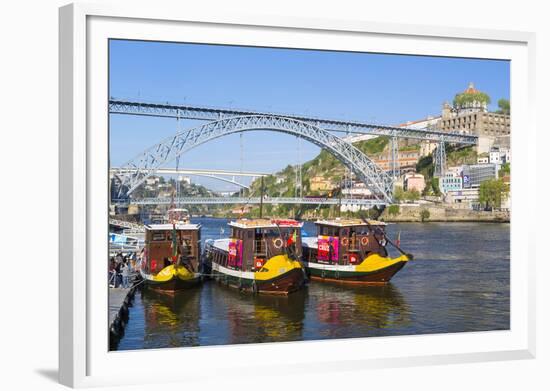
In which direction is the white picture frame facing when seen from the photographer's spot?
facing the viewer and to the right of the viewer
